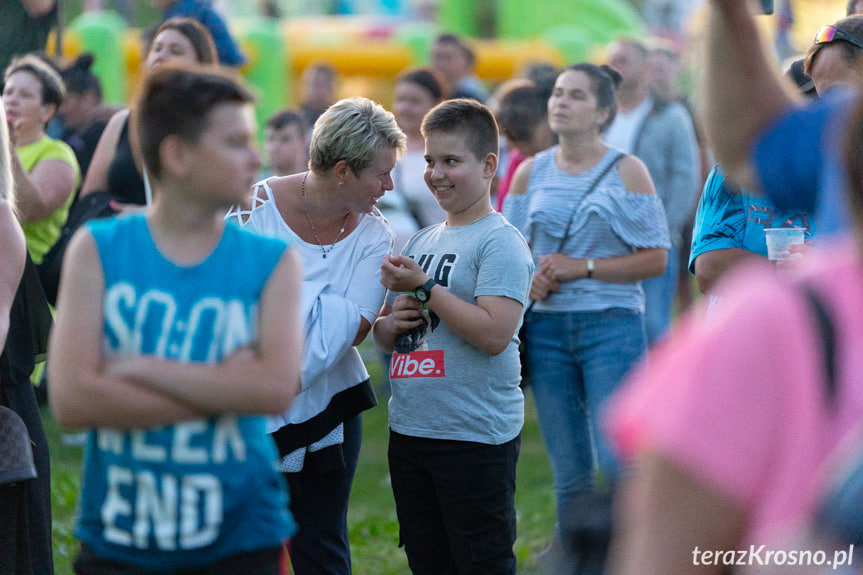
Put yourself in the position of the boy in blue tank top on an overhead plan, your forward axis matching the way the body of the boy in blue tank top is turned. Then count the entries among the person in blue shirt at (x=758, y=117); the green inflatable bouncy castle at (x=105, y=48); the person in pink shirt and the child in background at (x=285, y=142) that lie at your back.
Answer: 2

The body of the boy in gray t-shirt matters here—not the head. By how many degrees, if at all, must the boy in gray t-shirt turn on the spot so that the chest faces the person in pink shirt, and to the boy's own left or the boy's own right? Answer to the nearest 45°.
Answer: approximately 45° to the boy's own left

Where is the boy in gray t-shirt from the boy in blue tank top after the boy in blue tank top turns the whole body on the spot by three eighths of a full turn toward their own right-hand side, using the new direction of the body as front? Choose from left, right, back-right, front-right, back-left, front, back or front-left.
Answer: right

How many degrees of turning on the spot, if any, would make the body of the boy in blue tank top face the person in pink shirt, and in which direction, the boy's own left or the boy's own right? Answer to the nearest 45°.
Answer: approximately 45° to the boy's own left

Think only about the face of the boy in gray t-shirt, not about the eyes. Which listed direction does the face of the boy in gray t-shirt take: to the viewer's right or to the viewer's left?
to the viewer's left

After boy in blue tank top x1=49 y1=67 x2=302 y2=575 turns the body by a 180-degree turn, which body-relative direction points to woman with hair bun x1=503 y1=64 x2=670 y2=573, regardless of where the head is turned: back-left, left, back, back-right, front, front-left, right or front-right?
front-right

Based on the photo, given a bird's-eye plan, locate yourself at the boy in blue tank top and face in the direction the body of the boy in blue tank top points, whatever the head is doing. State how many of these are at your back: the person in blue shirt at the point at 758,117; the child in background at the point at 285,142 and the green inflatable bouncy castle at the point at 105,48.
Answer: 2

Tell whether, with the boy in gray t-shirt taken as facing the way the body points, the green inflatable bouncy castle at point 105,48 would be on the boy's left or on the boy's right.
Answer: on the boy's right

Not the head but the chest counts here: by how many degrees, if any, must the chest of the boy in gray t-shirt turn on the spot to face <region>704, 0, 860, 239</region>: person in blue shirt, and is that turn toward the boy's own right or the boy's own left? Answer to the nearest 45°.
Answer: approximately 45° to the boy's own left

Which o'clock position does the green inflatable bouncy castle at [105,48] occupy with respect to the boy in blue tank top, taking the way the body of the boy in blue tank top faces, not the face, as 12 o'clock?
The green inflatable bouncy castle is roughly at 6 o'clock from the boy in blue tank top.

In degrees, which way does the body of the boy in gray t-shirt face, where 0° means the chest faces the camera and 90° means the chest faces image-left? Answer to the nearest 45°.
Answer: approximately 45°

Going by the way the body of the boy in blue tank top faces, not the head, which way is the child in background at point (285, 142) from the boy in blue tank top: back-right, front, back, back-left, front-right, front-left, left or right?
back

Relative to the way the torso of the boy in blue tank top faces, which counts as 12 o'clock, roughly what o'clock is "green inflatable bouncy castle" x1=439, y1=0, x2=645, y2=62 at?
The green inflatable bouncy castle is roughly at 7 o'clock from the boy in blue tank top.

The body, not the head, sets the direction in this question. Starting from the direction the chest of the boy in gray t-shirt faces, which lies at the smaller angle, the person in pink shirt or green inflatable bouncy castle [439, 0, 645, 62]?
the person in pink shirt
